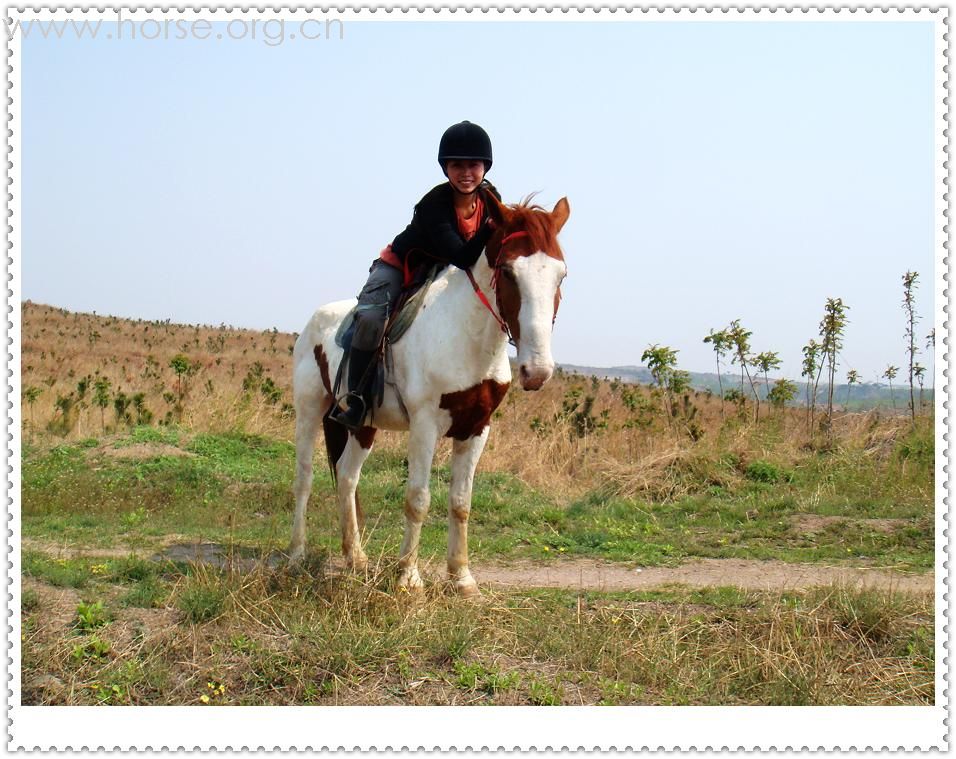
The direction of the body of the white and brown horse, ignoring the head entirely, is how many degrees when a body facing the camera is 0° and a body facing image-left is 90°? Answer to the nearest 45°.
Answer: approximately 315°

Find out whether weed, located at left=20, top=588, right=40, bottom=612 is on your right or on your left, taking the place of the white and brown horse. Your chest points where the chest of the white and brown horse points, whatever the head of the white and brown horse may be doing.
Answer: on your right

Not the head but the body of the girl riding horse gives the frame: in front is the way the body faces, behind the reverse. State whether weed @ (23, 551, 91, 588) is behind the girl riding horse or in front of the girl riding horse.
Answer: behind

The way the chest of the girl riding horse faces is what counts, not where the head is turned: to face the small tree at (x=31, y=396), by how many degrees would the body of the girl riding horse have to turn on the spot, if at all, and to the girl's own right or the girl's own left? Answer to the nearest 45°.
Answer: approximately 180°

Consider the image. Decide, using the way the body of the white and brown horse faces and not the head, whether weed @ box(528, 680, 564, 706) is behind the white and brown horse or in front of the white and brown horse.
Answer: in front
